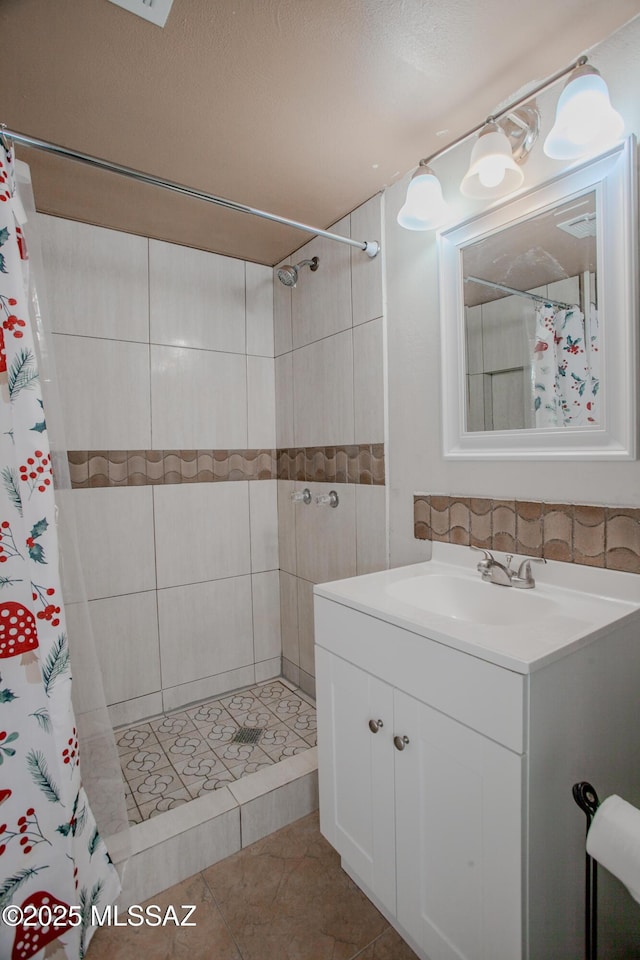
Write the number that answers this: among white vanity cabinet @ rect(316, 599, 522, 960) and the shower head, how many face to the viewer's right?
0

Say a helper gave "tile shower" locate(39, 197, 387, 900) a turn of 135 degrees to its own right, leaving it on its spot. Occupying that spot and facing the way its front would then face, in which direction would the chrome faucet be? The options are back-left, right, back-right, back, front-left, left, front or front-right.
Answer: back-left

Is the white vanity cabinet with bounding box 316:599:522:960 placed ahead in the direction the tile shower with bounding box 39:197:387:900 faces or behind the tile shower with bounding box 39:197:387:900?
ahead

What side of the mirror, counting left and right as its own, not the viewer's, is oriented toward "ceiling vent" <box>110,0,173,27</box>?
front

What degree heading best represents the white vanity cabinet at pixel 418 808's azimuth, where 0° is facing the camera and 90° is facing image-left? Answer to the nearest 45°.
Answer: approximately 45°

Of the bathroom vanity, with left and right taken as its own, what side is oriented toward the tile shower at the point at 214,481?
right

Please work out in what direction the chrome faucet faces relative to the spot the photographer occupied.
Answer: facing the viewer and to the left of the viewer

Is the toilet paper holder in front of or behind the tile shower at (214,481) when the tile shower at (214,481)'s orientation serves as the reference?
in front

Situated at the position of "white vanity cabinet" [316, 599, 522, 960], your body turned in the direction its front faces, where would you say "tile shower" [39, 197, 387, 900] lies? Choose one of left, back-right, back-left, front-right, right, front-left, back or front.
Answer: right

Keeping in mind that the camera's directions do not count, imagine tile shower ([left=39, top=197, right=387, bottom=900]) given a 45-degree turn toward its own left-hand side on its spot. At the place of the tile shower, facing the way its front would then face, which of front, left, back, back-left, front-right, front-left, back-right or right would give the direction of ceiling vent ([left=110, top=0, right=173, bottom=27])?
right
